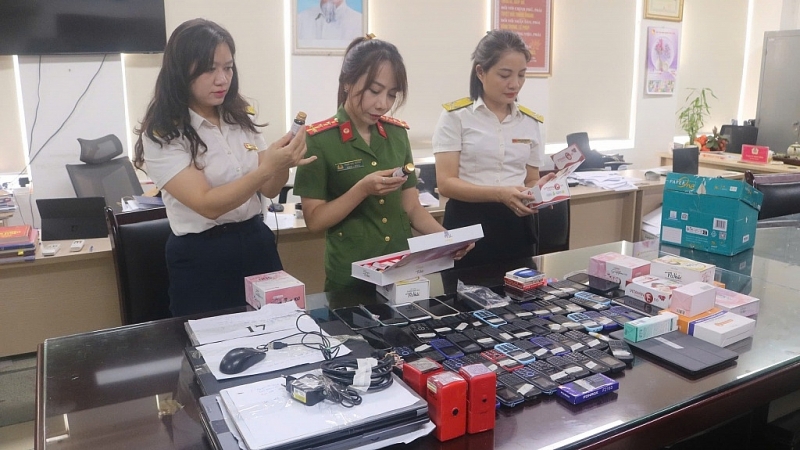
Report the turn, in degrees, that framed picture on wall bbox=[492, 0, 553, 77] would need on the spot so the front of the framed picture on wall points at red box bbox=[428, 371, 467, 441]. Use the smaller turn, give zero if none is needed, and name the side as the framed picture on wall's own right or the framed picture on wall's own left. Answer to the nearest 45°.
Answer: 0° — it already faces it

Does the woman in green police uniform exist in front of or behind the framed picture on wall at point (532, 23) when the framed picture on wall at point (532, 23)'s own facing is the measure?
in front

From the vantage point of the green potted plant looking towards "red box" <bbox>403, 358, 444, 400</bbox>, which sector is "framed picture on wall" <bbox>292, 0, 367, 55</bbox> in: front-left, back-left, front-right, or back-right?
front-right

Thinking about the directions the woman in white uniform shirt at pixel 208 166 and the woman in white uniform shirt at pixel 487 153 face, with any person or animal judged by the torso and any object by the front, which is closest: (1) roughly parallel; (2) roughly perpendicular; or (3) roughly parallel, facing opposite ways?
roughly parallel

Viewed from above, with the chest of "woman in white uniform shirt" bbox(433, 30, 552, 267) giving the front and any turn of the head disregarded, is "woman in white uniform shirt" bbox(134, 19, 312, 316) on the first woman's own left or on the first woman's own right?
on the first woman's own right

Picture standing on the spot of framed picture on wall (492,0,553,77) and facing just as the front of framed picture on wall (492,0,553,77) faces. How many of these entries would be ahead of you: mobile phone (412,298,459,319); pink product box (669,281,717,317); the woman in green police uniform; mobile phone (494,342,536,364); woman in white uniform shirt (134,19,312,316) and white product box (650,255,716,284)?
6

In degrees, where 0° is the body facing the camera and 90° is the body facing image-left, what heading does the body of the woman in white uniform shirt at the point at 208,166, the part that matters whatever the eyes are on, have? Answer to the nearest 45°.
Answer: approximately 315°

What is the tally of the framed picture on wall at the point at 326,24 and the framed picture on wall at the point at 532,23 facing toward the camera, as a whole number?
2

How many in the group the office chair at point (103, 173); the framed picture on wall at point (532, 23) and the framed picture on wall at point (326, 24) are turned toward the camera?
3

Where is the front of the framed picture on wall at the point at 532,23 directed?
toward the camera

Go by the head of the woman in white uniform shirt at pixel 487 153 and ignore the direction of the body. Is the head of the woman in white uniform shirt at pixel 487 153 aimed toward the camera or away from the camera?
toward the camera

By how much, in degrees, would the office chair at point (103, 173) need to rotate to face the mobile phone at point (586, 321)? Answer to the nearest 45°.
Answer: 0° — it already faces it

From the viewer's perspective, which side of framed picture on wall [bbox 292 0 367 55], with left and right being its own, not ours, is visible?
front

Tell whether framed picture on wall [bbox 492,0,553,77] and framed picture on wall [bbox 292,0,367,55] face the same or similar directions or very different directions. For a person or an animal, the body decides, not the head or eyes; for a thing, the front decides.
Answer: same or similar directions

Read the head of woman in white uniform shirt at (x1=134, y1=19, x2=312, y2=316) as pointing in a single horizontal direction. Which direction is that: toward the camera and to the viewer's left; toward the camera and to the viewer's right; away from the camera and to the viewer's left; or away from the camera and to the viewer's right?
toward the camera and to the viewer's right

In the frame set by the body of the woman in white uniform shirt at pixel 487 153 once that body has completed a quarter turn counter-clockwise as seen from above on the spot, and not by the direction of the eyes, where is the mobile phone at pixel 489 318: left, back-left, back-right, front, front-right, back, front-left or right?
back-right

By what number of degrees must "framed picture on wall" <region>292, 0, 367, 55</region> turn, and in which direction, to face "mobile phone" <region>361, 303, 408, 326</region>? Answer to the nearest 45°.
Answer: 0° — it already faces it

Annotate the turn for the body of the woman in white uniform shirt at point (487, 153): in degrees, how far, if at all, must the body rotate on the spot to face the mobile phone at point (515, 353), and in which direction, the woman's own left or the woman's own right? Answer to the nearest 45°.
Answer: approximately 45° to the woman's own right

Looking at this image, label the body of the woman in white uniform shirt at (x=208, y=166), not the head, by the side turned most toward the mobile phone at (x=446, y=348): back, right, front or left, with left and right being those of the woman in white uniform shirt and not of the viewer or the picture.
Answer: front
